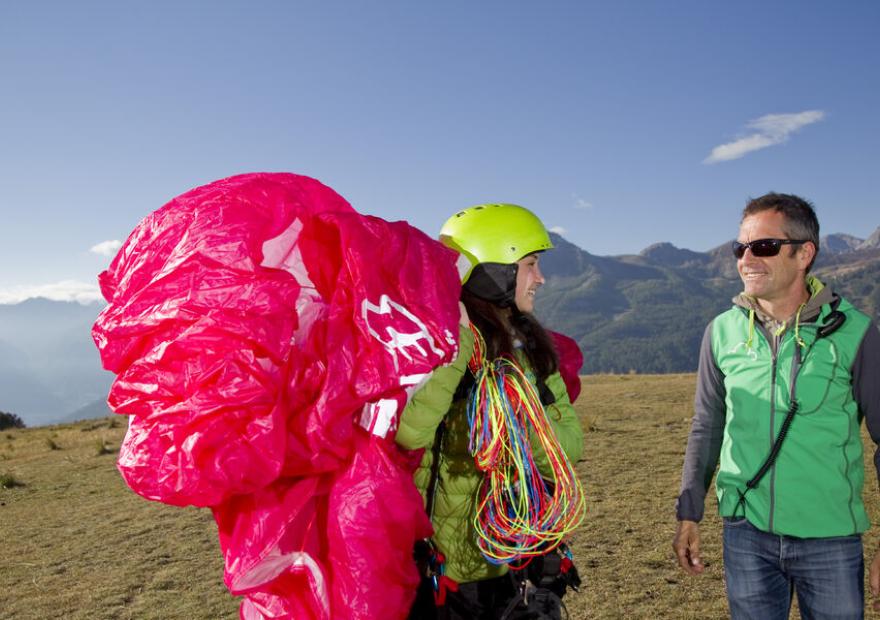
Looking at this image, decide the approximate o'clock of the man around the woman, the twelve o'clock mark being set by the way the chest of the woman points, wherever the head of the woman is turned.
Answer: The man is roughly at 10 o'clock from the woman.

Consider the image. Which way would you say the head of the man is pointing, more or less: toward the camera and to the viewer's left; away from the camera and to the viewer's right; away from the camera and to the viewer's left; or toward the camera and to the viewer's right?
toward the camera and to the viewer's left

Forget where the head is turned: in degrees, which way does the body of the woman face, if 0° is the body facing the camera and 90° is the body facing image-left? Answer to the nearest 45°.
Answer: approximately 315°
